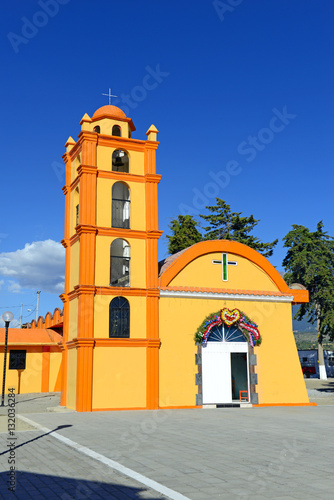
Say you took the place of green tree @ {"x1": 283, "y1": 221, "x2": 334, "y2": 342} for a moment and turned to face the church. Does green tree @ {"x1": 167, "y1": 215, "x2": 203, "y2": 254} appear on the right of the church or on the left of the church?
right

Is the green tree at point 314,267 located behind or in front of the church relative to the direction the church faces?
behind

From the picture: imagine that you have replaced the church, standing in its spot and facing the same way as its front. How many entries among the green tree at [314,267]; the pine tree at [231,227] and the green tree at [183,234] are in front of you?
0

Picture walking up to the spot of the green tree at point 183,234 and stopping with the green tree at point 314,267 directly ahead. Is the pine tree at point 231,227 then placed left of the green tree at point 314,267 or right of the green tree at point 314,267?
left

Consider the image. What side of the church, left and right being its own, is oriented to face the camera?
front

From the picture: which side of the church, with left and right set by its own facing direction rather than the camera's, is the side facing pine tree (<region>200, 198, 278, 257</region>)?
back

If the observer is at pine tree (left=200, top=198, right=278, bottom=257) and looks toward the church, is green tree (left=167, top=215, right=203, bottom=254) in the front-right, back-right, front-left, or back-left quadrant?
front-right

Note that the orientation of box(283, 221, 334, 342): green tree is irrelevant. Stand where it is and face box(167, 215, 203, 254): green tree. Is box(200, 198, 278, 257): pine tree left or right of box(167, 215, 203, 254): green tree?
right

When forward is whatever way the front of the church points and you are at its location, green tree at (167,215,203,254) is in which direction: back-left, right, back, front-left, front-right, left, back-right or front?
back
